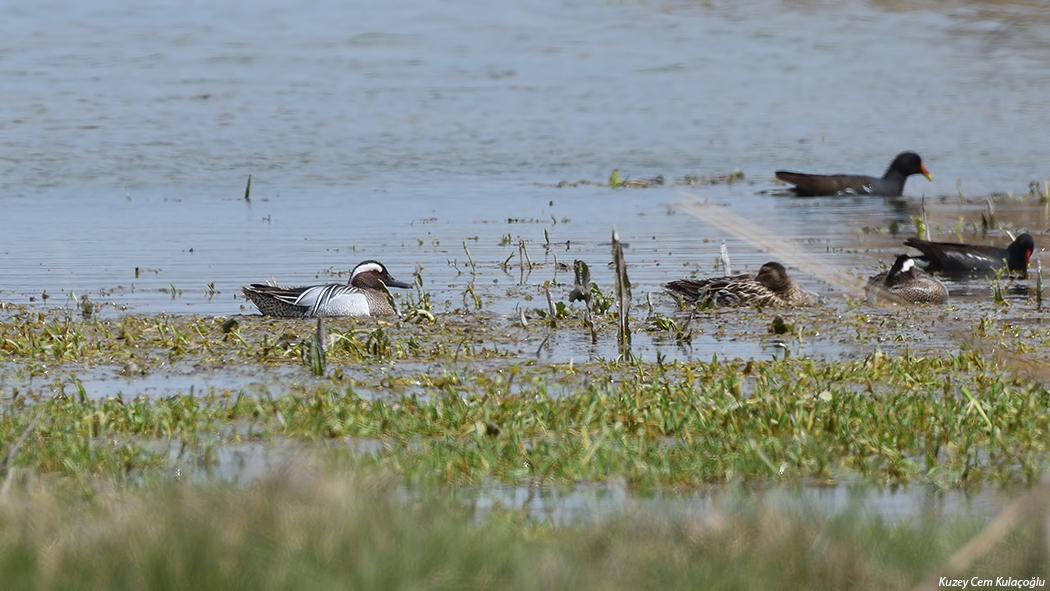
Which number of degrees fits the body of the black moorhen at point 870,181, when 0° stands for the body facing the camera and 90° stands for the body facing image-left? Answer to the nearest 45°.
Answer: approximately 270°

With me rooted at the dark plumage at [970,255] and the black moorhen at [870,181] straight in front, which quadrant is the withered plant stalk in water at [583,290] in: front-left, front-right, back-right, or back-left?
back-left

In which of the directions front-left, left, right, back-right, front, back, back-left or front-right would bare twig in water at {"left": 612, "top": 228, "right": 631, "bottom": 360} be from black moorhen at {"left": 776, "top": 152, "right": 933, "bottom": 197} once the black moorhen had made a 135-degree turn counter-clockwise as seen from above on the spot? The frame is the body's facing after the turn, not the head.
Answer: back-left

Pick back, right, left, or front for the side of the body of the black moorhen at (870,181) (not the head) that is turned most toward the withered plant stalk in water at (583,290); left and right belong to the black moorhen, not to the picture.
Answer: right

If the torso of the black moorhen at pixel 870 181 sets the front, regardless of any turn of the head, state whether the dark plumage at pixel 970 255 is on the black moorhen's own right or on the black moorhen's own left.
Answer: on the black moorhen's own right

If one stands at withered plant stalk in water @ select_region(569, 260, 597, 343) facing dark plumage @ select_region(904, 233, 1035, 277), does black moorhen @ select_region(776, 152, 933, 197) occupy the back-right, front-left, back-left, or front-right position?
front-left
